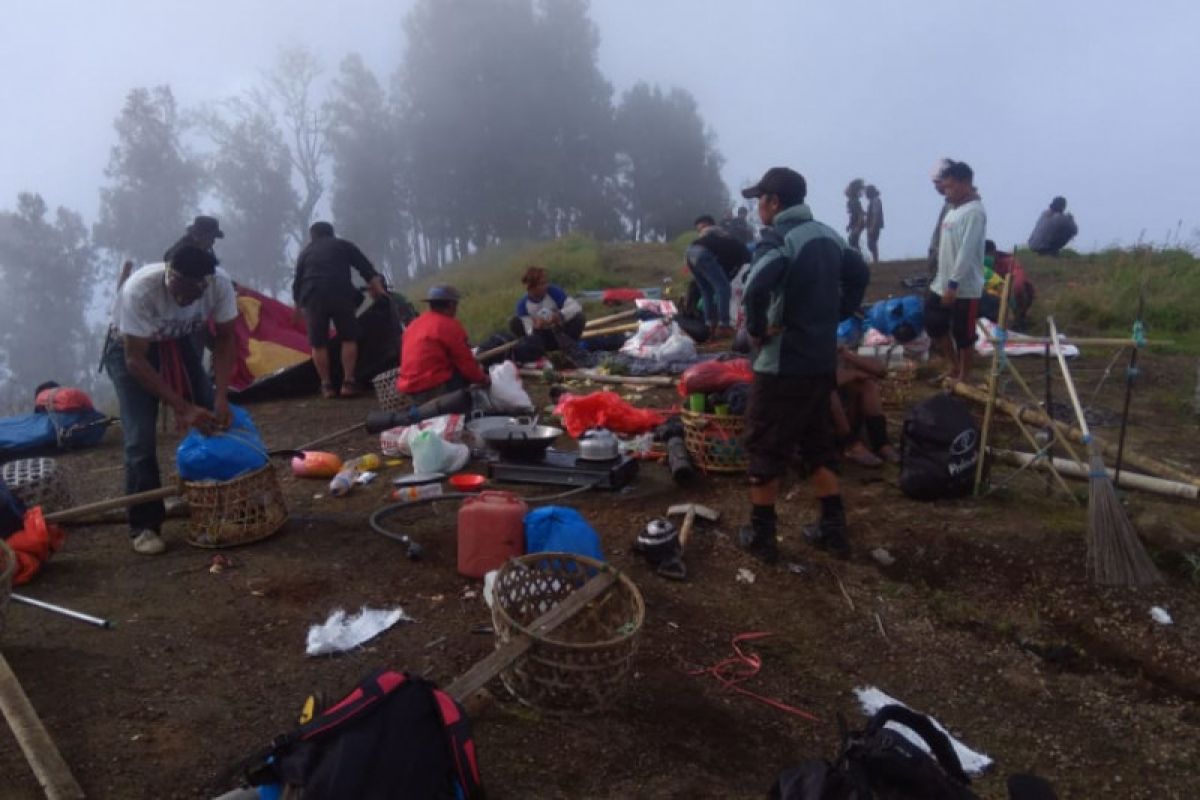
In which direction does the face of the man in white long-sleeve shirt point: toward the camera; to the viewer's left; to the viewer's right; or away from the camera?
to the viewer's left

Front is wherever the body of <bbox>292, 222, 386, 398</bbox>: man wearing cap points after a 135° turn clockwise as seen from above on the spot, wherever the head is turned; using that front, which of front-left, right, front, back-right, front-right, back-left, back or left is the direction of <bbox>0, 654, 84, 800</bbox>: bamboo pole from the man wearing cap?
front-right

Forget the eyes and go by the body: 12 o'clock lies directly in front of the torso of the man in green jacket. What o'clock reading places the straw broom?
The straw broom is roughly at 5 o'clock from the man in green jacket.

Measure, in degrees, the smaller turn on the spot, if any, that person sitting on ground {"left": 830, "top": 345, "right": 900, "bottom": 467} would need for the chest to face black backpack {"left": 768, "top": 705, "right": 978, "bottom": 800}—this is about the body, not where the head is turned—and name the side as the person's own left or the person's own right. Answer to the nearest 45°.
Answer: approximately 45° to the person's own right

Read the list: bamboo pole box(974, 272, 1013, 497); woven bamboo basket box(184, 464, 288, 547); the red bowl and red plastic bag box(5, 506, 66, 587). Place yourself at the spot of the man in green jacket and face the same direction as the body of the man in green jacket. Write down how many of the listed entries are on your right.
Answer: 1

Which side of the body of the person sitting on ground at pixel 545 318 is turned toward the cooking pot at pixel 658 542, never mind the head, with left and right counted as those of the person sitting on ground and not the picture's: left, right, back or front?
front

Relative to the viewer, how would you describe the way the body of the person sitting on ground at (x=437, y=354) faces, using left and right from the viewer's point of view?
facing away from the viewer and to the right of the viewer

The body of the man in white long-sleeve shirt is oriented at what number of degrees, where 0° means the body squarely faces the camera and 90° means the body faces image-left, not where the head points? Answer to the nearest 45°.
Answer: approximately 45°

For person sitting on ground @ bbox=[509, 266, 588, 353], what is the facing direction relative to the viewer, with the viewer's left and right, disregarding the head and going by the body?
facing the viewer

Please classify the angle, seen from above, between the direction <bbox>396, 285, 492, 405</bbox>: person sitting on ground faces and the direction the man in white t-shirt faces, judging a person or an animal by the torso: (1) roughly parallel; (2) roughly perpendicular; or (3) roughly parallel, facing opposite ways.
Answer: roughly perpendicular

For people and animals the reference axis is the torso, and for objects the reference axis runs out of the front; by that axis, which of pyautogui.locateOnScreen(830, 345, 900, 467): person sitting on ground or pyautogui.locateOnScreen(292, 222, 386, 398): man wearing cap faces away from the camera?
the man wearing cap

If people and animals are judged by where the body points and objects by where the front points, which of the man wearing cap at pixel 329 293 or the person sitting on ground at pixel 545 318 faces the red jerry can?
the person sitting on ground

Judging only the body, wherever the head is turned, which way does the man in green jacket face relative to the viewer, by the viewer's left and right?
facing away from the viewer and to the left of the viewer

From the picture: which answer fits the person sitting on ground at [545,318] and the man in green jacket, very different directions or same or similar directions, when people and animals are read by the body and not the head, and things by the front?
very different directions

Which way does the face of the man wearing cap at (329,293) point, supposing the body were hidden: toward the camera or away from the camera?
away from the camera
